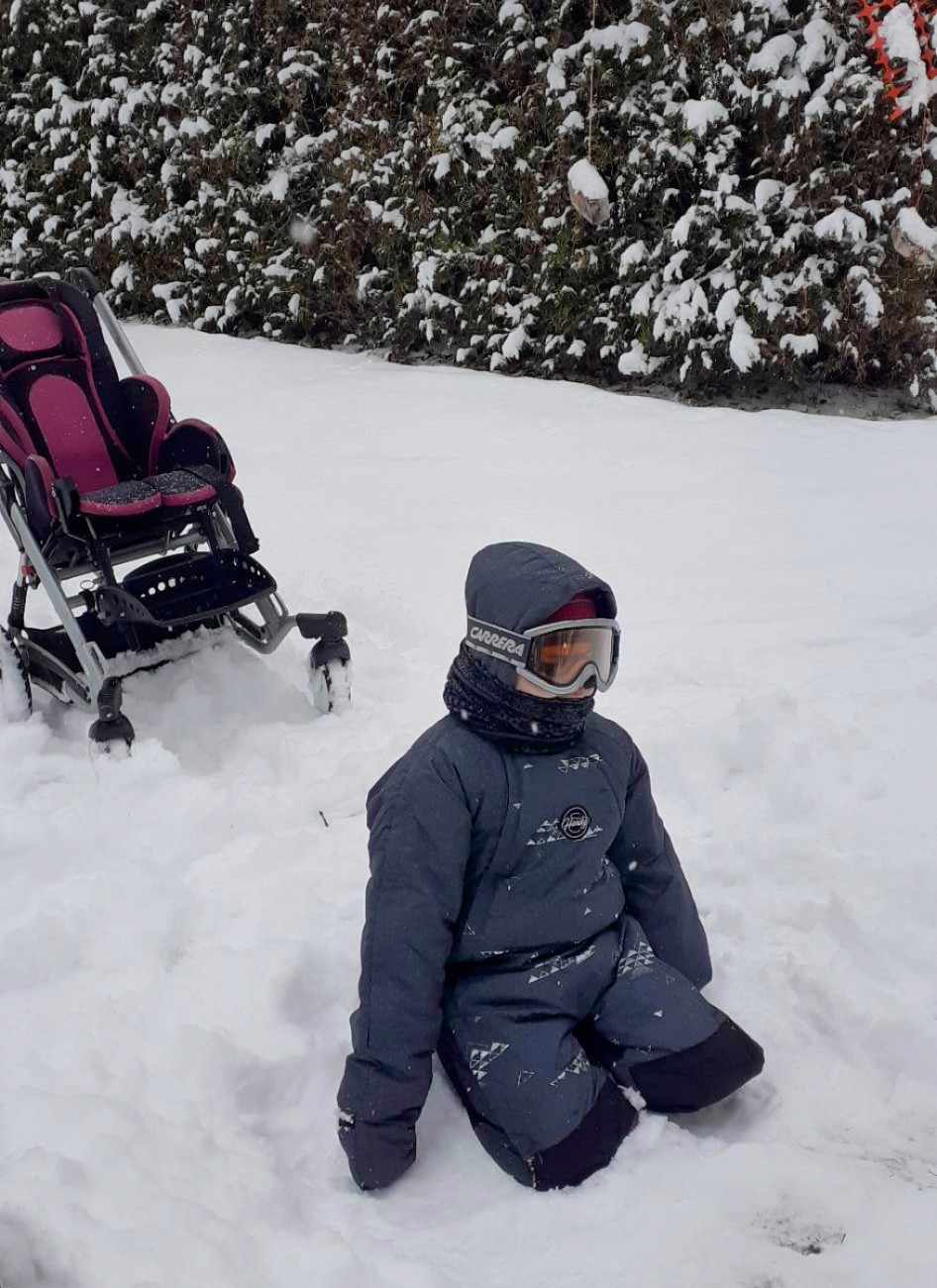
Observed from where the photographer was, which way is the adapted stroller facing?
facing the viewer and to the right of the viewer

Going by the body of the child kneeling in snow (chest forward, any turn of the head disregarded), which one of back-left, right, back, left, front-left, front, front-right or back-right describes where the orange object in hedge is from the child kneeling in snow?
back-left

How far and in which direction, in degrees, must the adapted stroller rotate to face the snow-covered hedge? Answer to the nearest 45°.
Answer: approximately 90° to its left

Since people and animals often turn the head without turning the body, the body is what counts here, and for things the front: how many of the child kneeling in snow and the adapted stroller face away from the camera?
0

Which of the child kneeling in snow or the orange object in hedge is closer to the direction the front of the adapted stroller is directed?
the child kneeling in snow

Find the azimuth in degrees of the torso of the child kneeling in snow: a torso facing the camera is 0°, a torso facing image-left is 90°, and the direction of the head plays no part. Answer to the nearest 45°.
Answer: approximately 315°

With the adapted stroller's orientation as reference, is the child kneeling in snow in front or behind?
in front

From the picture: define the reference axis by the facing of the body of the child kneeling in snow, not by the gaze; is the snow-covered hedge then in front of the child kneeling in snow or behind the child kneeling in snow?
behind

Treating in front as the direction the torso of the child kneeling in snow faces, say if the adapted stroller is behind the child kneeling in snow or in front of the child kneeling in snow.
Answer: behind

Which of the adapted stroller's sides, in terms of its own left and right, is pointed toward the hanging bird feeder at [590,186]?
left
